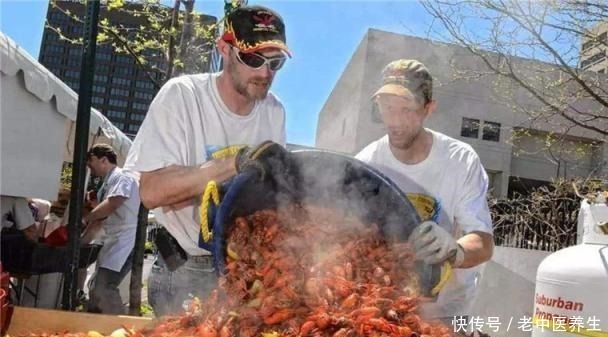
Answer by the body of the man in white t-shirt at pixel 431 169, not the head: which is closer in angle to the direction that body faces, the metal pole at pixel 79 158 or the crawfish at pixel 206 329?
the crawfish

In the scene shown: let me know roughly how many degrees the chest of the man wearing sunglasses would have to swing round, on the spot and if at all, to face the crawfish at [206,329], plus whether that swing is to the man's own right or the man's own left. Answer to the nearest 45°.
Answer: approximately 45° to the man's own right

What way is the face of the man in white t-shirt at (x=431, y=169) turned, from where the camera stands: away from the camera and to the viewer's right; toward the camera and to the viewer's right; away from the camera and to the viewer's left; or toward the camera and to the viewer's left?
toward the camera and to the viewer's left

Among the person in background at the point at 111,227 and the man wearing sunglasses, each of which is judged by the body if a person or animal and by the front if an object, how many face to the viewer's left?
1

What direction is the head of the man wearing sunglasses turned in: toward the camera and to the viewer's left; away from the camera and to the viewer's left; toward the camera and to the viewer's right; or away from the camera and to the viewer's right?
toward the camera and to the viewer's right

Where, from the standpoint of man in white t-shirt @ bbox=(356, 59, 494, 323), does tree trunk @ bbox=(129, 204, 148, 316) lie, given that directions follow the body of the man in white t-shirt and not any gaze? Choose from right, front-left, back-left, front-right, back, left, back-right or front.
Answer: right

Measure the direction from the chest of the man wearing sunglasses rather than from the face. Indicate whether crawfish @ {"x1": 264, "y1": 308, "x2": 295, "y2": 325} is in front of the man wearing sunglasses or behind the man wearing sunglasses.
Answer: in front

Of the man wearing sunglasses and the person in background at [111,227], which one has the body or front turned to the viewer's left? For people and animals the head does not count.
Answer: the person in background

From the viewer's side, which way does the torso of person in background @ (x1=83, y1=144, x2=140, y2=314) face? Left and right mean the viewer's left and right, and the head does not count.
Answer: facing to the left of the viewer
